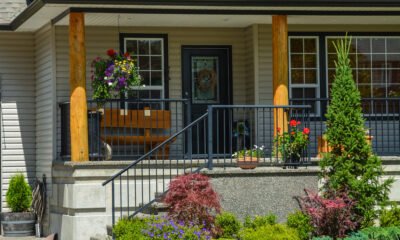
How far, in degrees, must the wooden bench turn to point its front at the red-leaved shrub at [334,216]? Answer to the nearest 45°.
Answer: approximately 45° to its left

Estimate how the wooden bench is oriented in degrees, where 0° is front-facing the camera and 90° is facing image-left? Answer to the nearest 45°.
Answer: approximately 0°

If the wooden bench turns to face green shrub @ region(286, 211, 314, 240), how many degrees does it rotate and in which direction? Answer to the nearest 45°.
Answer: approximately 45° to its left
